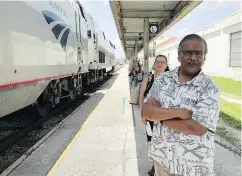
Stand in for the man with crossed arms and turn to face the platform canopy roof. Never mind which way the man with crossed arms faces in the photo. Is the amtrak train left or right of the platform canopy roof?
left

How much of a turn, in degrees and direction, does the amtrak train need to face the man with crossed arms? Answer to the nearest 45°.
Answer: approximately 45° to its left

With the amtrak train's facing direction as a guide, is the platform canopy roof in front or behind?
behind

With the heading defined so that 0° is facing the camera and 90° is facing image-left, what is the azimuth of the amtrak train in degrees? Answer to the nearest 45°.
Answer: approximately 45°

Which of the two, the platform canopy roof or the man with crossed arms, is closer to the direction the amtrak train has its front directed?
the man with crossed arms

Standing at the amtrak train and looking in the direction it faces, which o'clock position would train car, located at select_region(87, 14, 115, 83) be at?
The train car is roughly at 5 o'clock from the amtrak train.
